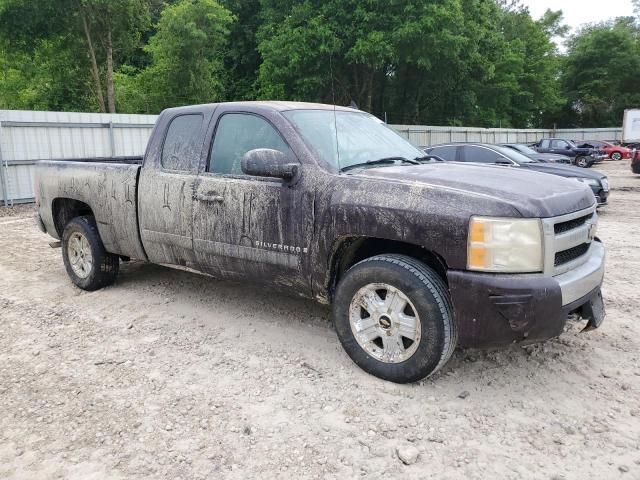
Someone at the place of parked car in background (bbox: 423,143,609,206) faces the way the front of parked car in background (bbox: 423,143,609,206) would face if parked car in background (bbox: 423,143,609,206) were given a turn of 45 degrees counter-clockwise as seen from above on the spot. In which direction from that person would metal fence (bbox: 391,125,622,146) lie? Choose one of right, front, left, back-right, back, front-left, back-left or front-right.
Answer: left

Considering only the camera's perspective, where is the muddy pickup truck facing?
facing the viewer and to the right of the viewer

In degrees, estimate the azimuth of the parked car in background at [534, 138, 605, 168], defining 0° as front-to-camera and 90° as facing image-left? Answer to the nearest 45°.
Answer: approximately 315°

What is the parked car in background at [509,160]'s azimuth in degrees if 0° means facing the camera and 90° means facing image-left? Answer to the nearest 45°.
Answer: approximately 315°

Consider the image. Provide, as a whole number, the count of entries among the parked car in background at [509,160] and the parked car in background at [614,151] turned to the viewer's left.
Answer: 0

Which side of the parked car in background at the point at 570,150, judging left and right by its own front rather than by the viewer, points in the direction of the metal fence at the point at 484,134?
back

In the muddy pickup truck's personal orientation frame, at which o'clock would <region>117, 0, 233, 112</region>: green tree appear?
The green tree is roughly at 7 o'clock from the muddy pickup truck.

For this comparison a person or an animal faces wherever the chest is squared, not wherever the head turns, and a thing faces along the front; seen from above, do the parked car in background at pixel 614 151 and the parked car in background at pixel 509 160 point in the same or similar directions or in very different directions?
same or similar directions

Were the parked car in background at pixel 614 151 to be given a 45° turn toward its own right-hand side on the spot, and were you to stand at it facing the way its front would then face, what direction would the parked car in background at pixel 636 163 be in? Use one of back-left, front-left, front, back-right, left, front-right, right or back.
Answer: front

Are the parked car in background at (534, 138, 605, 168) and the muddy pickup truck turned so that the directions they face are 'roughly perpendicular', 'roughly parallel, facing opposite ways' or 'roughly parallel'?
roughly parallel

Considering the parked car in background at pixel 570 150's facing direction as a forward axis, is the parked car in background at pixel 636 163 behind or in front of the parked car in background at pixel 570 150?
in front

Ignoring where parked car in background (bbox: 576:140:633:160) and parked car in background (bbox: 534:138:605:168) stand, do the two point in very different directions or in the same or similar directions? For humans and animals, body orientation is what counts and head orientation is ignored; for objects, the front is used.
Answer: same or similar directions

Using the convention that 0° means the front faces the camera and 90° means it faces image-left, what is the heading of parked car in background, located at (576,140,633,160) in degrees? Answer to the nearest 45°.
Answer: approximately 315°
